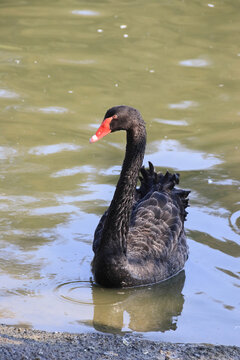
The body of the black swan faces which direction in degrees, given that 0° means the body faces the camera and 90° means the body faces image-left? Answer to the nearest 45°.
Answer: approximately 45°
